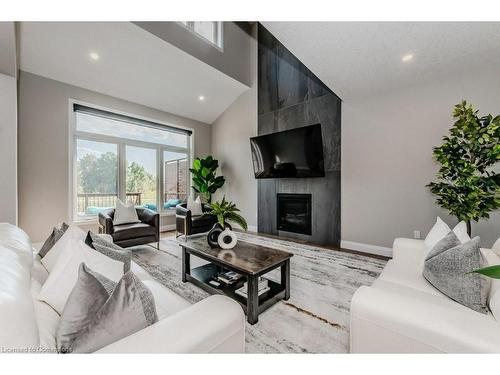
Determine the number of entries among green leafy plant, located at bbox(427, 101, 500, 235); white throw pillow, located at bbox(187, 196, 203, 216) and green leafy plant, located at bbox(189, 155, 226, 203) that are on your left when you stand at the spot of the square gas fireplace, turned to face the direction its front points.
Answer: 1

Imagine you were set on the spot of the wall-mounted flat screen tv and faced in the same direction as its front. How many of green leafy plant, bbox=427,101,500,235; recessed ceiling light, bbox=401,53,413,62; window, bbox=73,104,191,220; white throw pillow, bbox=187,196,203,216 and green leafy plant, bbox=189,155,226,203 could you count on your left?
2

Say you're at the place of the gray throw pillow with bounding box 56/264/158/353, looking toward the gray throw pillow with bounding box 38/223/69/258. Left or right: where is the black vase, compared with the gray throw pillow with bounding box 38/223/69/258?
right

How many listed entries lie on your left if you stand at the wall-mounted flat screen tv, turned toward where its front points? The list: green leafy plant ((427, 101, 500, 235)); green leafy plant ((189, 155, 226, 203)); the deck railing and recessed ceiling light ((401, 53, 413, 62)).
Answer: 2

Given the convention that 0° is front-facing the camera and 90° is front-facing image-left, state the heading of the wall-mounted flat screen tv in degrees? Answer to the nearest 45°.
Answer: approximately 45°

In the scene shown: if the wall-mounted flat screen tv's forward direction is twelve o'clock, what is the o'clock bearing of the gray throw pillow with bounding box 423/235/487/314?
The gray throw pillow is roughly at 10 o'clock from the wall-mounted flat screen tv.

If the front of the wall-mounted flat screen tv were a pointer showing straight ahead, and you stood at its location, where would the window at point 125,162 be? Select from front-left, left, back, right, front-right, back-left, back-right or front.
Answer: front-right

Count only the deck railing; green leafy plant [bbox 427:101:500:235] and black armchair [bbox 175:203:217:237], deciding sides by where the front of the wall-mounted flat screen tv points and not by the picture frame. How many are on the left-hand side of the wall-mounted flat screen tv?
1

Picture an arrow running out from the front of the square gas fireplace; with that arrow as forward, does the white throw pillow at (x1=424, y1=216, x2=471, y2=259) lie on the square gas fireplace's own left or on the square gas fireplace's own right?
on the square gas fireplace's own left

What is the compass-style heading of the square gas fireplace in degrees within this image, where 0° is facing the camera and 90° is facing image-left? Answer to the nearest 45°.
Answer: approximately 45°

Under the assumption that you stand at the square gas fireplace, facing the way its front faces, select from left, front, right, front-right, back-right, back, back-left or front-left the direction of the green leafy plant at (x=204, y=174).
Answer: front-right
